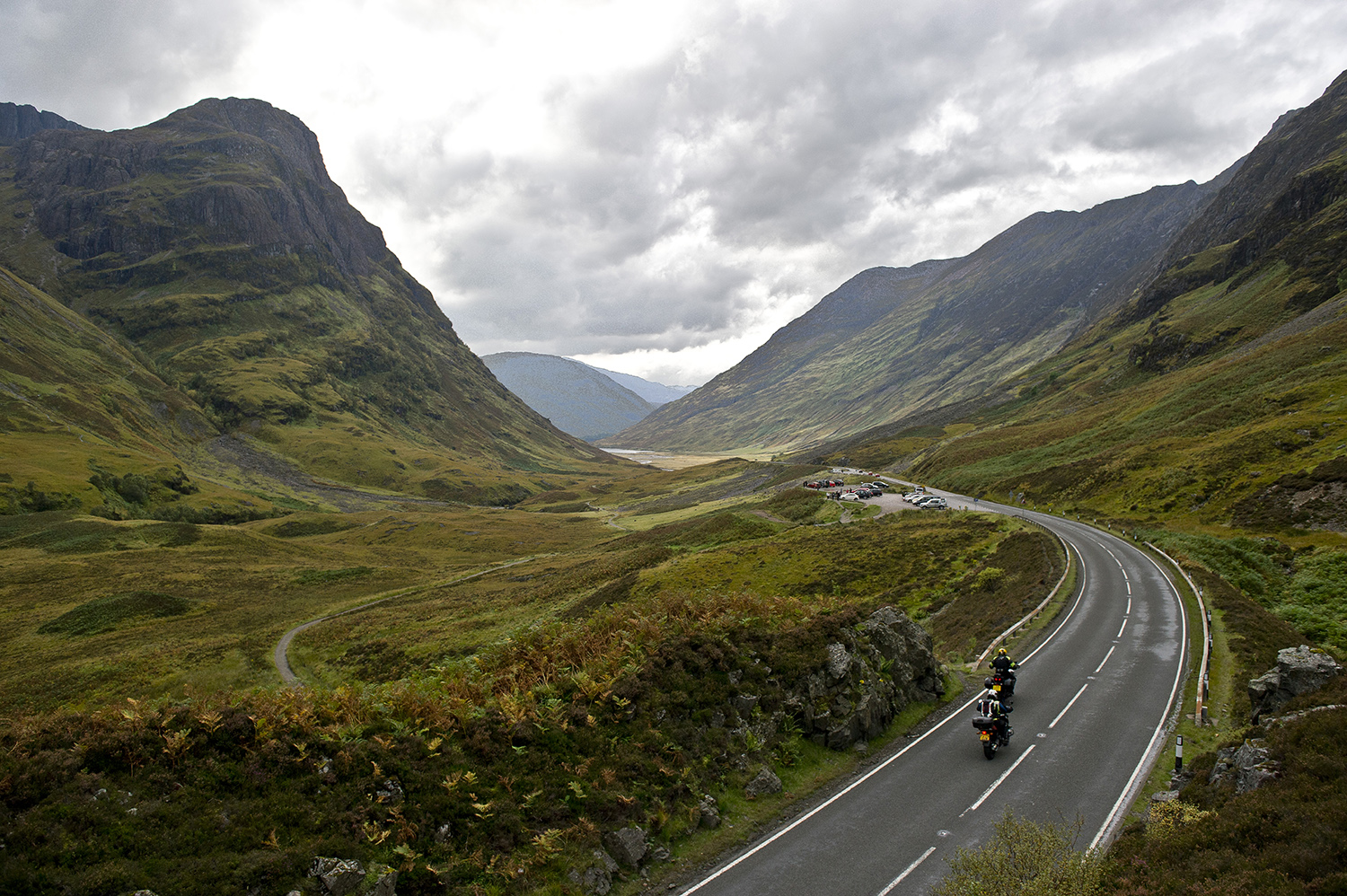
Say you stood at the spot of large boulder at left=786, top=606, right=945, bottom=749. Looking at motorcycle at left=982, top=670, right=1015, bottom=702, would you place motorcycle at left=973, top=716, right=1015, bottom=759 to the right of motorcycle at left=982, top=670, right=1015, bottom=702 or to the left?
right

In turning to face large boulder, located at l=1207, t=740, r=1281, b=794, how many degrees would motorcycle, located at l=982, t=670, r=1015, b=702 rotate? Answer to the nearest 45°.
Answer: approximately 135° to its right

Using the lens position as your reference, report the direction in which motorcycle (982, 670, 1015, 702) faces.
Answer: facing away from the viewer

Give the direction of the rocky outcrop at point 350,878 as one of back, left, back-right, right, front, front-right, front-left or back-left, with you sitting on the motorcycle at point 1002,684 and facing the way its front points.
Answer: back-left

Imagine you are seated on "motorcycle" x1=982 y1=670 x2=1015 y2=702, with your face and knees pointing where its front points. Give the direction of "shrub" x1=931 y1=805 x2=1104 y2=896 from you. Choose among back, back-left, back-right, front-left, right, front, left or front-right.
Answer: back

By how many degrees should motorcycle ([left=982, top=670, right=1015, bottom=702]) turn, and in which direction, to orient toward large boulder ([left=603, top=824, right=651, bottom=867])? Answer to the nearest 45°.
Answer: approximately 135° to its left

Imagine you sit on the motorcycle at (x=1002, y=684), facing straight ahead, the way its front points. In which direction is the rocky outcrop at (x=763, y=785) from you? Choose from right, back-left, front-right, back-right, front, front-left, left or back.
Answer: back-left

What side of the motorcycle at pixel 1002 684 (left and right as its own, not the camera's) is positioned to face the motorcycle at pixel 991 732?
back

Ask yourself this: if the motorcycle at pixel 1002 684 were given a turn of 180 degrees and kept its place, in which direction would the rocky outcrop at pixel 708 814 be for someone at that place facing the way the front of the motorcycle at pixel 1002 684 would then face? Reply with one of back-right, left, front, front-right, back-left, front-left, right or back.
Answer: front-right

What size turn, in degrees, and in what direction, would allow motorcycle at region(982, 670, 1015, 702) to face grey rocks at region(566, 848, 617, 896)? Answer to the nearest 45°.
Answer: approximately 135° to its left

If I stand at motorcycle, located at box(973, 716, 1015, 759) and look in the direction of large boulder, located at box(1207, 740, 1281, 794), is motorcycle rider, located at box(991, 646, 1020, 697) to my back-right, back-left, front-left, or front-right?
back-left
